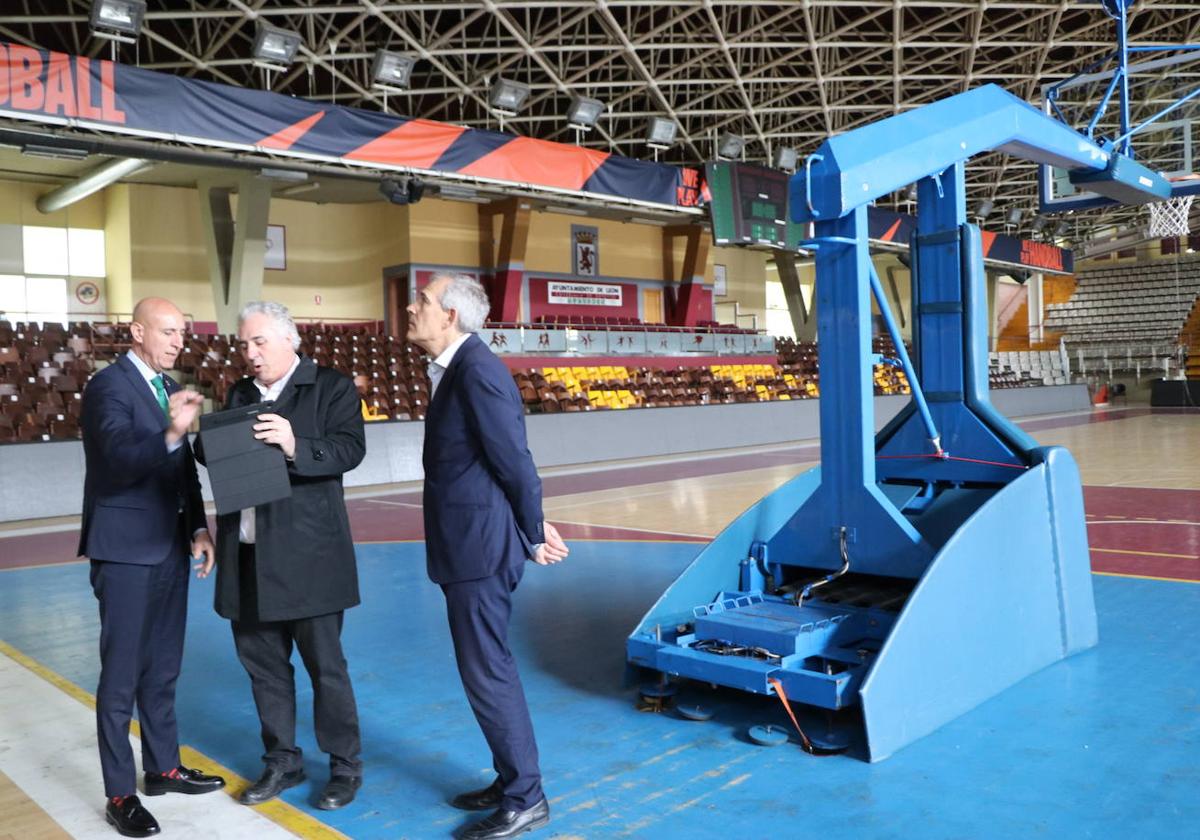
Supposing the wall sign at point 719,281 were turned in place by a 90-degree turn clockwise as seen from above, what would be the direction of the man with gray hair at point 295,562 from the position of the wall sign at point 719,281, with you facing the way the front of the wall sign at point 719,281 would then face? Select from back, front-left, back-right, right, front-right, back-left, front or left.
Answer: front-left

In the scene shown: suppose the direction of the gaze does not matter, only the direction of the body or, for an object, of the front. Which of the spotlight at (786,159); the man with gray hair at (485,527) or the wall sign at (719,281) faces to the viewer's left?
the man with gray hair

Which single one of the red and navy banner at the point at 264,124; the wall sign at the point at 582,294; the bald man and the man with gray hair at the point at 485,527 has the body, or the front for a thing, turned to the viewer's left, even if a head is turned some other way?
the man with gray hair

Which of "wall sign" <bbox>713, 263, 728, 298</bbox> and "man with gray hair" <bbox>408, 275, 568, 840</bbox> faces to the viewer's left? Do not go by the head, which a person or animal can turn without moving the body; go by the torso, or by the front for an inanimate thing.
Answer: the man with gray hair

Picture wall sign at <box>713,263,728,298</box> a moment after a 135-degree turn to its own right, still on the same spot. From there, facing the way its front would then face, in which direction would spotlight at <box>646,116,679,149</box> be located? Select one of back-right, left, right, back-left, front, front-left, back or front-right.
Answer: left

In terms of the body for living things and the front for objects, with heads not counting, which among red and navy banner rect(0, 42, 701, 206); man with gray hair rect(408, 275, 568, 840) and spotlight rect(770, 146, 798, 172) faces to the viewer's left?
the man with gray hair

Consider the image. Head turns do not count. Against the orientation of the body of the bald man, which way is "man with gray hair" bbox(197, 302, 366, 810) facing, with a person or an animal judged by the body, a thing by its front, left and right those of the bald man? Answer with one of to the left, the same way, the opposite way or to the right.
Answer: to the right

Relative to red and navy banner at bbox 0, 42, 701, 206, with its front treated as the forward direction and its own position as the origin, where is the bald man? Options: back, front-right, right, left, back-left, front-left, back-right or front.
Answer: front-right

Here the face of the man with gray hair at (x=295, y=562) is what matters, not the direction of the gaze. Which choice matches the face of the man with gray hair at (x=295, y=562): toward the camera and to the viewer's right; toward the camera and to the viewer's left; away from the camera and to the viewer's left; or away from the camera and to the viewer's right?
toward the camera and to the viewer's left

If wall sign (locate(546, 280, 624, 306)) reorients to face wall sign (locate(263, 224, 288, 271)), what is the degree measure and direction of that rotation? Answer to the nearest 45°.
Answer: approximately 90° to its right

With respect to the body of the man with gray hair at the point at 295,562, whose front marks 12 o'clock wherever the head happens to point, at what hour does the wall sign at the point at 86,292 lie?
The wall sign is roughly at 4 o'clock from the man with gray hair.
